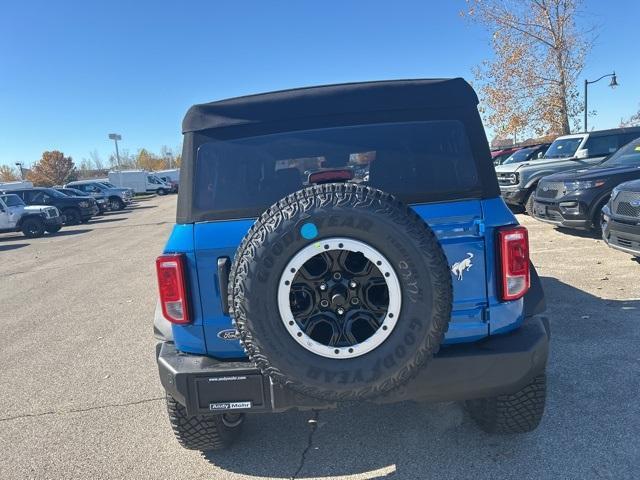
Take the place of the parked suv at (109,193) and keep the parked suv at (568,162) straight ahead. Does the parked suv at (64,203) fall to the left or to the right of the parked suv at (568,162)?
right

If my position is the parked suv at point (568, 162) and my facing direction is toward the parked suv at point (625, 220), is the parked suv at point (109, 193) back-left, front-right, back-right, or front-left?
back-right

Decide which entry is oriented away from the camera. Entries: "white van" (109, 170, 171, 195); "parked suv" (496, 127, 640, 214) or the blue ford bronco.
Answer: the blue ford bronco

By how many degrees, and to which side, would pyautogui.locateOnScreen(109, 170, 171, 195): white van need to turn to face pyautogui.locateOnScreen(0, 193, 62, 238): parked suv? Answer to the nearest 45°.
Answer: approximately 90° to its right

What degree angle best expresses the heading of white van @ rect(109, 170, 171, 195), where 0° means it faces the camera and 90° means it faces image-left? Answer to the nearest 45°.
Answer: approximately 270°

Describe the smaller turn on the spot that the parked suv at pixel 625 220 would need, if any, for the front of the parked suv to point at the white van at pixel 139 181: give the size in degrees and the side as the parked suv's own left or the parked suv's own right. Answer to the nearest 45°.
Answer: approximately 90° to the parked suv's own right

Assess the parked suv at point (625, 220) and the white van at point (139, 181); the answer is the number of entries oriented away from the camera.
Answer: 0

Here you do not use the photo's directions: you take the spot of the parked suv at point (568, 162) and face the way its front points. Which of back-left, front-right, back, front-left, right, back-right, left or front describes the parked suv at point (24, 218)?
front-right

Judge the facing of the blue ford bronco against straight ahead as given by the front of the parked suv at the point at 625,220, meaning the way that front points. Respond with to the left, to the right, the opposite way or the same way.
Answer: to the right

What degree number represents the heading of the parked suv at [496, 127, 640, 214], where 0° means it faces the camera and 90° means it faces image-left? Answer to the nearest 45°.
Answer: approximately 45°

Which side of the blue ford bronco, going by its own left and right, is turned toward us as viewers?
back

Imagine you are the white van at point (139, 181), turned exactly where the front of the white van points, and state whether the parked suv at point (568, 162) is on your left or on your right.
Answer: on your right

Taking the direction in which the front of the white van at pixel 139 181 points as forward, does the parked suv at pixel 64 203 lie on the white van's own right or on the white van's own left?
on the white van's own right

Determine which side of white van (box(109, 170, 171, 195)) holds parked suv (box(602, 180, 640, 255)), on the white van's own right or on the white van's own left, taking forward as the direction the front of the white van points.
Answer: on the white van's own right

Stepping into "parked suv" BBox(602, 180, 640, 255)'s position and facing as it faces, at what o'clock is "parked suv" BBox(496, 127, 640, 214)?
"parked suv" BBox(496, 127, 640, 214) is roughly at 4 o'clock from "parked suv" BBox(602, 180, 640, 255).

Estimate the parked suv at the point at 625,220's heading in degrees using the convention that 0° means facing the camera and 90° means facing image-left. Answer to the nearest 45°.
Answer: approximately 45°

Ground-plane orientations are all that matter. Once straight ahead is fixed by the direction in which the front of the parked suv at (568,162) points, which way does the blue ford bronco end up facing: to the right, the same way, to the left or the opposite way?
to the right
